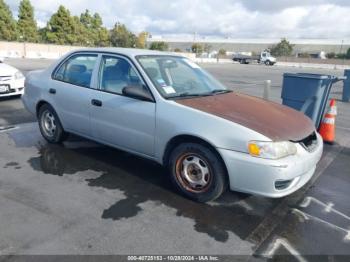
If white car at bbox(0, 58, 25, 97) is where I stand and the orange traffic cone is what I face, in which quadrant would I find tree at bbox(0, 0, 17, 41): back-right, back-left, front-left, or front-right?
back-left

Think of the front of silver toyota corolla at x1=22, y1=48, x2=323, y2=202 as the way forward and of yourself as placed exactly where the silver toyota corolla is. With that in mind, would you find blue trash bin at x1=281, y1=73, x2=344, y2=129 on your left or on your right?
on your left

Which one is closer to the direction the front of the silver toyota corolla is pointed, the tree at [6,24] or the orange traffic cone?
the orange traffic cone

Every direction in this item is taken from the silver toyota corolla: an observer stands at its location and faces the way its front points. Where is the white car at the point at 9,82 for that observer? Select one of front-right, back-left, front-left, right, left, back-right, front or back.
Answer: back

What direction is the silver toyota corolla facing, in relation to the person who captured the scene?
facing the viewer and to the right of the viewer

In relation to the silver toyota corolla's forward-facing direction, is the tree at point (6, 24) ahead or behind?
behind

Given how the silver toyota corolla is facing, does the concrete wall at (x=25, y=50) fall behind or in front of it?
behind

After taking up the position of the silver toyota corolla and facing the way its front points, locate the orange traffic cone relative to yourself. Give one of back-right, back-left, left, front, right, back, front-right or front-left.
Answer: left
